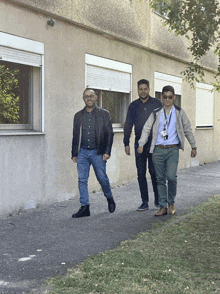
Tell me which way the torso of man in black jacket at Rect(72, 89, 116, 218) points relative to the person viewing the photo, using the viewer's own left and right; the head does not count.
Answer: facing the viewer and to the left of the viewer

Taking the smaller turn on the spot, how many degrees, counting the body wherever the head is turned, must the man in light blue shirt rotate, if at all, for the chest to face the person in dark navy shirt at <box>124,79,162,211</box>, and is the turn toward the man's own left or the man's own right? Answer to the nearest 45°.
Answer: approximately 135° to the man's own right

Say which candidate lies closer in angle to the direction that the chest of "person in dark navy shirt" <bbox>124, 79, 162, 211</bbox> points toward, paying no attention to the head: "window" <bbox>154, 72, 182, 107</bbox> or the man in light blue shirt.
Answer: the man in light blue shirt

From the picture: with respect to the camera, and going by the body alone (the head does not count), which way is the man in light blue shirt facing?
toward the camera

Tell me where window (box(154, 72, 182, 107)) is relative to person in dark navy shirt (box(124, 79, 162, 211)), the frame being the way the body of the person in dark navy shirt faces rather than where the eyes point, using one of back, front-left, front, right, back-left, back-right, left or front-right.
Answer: back

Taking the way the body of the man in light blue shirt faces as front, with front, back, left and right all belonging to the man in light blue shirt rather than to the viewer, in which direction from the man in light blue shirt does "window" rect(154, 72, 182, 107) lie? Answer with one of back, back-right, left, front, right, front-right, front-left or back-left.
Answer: back

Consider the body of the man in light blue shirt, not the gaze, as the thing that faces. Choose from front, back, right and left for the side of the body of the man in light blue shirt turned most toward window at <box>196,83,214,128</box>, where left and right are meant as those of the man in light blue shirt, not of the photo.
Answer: back

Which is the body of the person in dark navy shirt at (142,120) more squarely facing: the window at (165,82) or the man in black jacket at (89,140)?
the man in black jacket

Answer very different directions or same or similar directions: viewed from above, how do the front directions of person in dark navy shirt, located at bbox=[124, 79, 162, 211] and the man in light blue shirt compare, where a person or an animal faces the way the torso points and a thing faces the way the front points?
same or similar directions

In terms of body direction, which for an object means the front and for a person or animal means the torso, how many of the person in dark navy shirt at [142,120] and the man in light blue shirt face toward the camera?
2

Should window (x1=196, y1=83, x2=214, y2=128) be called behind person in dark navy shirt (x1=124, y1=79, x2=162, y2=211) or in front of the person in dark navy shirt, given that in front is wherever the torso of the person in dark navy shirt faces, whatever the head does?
behind

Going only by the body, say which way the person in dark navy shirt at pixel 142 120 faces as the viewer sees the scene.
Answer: toward the camera

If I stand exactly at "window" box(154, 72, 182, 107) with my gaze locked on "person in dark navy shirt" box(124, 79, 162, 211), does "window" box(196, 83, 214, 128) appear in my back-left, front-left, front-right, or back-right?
back-left

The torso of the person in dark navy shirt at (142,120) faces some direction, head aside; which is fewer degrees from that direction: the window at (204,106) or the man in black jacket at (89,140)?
the man in black jacket

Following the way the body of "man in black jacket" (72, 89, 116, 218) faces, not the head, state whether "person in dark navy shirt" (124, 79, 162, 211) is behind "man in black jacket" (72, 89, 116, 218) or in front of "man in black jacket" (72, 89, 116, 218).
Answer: behind
